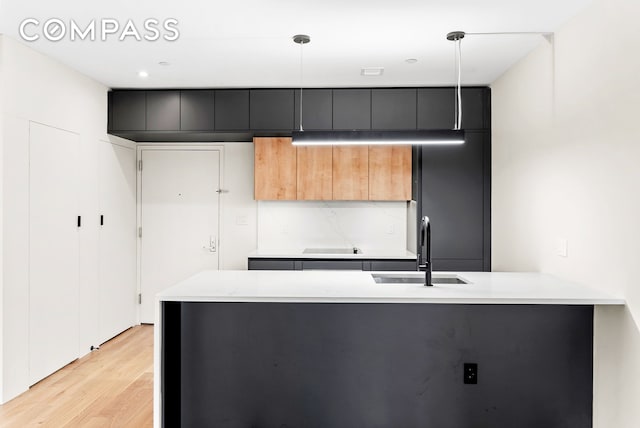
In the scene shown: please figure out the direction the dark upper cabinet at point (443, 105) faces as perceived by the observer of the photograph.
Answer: facing the viewer

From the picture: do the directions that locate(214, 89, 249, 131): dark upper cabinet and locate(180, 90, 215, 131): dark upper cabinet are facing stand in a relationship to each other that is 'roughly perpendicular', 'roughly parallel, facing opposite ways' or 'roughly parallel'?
roughly parallel

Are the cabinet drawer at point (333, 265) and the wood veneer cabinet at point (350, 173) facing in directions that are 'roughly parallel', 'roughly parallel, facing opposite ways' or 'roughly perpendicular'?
roughly parallel

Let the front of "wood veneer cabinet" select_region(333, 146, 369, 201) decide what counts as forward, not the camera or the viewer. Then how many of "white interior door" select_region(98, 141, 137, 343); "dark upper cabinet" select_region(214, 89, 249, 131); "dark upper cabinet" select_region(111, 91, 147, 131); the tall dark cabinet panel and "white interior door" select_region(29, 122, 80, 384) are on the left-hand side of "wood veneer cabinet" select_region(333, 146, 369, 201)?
1

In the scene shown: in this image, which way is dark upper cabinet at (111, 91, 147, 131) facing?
toward the camera

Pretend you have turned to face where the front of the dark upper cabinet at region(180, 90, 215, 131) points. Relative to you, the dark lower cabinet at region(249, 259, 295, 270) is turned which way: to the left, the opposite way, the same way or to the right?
the same way

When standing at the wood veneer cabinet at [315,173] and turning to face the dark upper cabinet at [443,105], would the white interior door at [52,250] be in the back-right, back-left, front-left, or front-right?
back-right

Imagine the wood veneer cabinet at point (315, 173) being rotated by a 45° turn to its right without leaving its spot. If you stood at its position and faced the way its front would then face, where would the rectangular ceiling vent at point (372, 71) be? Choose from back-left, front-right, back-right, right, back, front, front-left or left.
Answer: left

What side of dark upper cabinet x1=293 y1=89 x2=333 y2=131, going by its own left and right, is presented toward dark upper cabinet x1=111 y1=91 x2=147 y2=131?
right

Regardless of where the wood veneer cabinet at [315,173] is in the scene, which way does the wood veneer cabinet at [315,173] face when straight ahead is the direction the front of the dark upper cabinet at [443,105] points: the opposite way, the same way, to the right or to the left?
the same way

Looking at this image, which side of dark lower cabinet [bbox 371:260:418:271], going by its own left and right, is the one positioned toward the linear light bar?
front

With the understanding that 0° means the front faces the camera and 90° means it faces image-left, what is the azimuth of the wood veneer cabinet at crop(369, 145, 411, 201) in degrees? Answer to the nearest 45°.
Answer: approximately 0°
